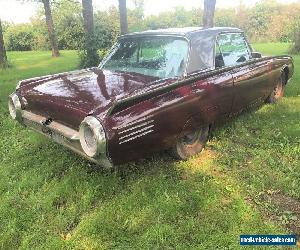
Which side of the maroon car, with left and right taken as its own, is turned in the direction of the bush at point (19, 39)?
left

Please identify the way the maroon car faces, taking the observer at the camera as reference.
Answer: facing away from the viewer and to the right of the viewer
